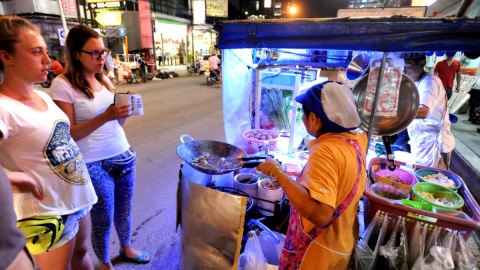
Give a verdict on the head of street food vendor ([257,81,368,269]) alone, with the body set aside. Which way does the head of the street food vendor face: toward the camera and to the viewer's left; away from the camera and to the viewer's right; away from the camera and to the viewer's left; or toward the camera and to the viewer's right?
away from the camera and to the viewer's left

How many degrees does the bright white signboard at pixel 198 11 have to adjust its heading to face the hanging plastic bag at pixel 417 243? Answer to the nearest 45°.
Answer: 0° — it already faces it

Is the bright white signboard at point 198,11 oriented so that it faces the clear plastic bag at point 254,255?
yes

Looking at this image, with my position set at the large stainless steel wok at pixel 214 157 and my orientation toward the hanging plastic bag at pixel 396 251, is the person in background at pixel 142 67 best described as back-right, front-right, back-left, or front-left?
back-left

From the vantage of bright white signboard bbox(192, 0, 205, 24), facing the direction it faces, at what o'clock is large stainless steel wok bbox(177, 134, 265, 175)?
The large stainless steel wok is roughly at 12 o'clock from the bright white signboard.

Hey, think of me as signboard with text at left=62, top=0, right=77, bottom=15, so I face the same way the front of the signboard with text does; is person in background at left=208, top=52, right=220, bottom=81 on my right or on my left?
on my left

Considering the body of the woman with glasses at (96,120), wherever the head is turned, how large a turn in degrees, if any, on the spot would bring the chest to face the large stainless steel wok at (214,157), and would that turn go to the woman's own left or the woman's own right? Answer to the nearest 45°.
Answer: approximately 45° to the woman's own left

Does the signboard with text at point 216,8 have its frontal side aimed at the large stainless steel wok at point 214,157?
yes

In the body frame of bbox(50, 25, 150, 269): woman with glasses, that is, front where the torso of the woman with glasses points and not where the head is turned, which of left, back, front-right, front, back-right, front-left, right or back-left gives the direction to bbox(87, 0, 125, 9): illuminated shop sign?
back-left

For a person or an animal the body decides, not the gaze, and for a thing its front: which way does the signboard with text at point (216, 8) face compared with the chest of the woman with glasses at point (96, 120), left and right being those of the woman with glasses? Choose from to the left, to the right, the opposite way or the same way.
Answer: to the right

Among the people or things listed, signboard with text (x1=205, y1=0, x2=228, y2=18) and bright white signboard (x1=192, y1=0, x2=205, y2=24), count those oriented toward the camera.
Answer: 2
